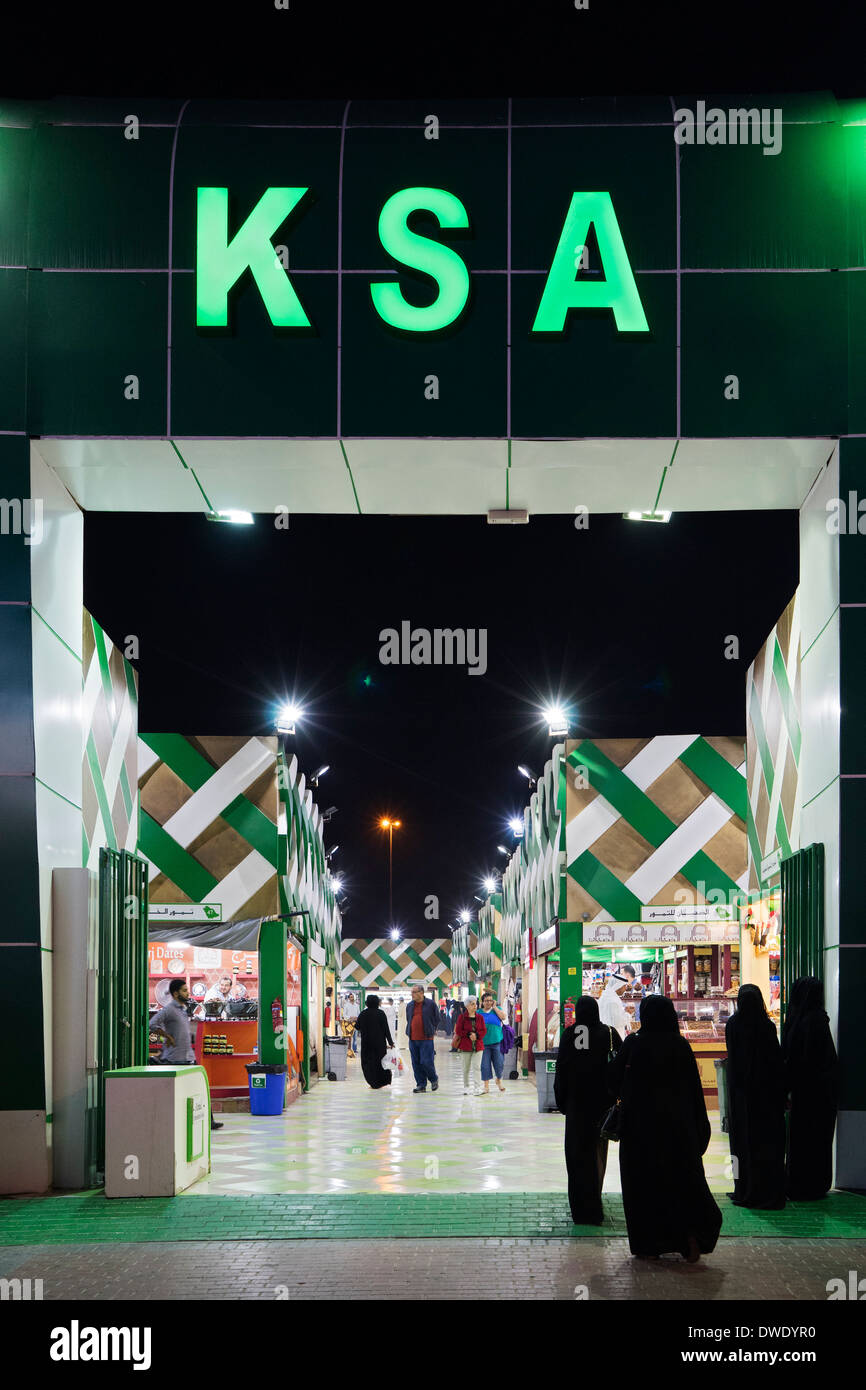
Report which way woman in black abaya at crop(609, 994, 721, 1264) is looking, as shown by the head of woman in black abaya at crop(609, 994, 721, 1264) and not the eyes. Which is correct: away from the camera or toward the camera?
away from the camera

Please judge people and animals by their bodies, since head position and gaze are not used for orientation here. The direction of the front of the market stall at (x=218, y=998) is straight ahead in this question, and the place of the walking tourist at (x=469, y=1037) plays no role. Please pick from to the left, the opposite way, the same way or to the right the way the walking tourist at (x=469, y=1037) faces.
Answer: the same way

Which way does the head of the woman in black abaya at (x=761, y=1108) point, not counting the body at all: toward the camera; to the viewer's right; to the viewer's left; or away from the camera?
away from the camera

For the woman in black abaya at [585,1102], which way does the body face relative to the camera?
away from the camera

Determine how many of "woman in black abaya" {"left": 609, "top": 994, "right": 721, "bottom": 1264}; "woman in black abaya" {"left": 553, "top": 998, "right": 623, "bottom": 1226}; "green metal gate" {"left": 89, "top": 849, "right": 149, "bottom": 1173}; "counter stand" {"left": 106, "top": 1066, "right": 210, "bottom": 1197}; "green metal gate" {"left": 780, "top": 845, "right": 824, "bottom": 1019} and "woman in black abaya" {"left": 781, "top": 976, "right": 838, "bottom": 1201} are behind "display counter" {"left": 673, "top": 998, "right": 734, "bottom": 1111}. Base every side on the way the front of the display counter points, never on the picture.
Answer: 0

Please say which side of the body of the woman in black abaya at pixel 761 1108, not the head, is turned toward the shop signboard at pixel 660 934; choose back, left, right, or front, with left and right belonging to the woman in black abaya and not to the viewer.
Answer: front

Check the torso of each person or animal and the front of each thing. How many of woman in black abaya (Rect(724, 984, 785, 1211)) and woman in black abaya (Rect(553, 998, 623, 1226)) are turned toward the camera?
0

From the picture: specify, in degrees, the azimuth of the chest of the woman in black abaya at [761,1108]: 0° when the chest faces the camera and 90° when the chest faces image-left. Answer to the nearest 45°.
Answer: approximately 180°

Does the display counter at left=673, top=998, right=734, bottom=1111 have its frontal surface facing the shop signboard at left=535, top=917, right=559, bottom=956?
no

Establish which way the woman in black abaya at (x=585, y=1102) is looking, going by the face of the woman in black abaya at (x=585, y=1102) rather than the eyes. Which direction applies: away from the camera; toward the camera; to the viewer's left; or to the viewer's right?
away from the camera

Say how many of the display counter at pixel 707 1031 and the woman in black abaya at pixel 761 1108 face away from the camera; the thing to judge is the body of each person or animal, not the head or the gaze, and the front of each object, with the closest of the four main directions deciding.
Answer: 1

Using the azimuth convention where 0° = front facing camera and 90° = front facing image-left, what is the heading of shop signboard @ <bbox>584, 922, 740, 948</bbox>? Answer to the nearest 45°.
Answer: approximately 0°

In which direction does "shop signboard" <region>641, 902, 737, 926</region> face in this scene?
toward the camera

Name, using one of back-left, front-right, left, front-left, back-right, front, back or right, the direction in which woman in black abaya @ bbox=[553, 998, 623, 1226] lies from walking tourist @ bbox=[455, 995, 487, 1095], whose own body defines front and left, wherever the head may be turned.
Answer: front

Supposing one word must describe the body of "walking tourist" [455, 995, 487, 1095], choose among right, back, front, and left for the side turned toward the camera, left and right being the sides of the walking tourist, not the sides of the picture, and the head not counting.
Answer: front

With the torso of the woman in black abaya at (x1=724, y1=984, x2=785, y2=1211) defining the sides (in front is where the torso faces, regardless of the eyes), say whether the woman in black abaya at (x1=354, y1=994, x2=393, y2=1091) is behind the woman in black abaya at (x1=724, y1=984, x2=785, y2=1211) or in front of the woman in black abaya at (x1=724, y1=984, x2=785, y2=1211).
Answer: in front
